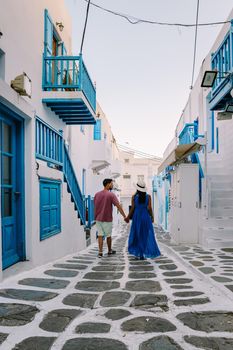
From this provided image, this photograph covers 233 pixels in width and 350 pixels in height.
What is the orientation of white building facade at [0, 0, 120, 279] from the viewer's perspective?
to the viewer's right

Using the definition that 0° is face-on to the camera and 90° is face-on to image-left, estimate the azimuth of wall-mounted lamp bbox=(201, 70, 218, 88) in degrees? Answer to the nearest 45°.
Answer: approximately 45°

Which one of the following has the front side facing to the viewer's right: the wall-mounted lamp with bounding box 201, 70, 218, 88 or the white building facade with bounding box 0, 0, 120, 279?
the white building facade

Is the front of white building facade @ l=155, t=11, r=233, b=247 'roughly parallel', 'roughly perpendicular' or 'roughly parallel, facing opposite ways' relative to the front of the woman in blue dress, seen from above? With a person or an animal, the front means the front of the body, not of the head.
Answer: roughly perpendicular

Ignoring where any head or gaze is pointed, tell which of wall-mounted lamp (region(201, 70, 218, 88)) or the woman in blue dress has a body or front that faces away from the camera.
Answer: the woman in blue dress

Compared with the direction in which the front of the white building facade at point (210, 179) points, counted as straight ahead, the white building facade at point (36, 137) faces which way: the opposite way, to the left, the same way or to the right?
the opposite way

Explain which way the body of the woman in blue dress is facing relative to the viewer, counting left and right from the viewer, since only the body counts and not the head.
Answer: facing away from the viewer

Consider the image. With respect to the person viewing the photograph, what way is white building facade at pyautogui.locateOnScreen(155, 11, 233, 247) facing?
facing to the left of the viewer
